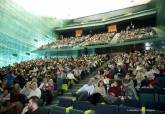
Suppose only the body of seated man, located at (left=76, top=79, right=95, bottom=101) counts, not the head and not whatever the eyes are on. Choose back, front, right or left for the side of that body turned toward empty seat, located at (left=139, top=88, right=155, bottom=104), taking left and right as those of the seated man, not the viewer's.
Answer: left

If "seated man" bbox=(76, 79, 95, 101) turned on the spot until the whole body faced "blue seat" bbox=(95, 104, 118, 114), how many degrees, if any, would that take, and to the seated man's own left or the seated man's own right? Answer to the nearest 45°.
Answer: approximately 45° to the seated man's own left

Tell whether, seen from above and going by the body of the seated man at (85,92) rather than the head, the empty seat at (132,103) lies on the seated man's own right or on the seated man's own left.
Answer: on the seated man's own left

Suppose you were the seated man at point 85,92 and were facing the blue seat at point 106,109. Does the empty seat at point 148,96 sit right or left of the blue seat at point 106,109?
left

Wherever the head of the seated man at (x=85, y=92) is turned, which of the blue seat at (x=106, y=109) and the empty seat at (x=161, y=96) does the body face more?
the blue seat

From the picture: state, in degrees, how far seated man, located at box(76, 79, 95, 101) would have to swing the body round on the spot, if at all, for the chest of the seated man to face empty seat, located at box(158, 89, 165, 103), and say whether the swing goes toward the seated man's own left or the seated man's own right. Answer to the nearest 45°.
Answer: approximately 90° to the seated man's own left

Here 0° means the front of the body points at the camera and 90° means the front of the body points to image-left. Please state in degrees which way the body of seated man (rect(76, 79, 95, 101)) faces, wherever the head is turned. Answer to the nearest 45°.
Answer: approximately 45°
